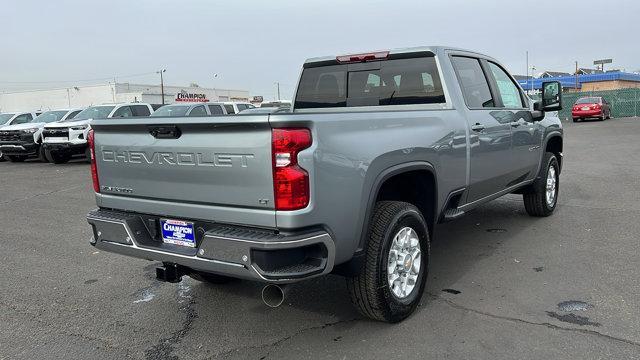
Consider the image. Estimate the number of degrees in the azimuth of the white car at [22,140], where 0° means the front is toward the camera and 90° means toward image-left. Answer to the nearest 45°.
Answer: approximately 45°

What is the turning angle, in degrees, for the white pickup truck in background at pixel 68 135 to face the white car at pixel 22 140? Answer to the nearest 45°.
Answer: approximately 90° to its right

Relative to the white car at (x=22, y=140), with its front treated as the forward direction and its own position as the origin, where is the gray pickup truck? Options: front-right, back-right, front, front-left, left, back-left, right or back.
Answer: front-left

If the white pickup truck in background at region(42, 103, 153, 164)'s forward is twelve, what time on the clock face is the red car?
The red car is roughly at 7 o'clock from the white pickup truck in background.

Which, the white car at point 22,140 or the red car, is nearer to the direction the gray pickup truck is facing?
the red car

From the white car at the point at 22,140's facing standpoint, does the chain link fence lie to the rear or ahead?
to the rear

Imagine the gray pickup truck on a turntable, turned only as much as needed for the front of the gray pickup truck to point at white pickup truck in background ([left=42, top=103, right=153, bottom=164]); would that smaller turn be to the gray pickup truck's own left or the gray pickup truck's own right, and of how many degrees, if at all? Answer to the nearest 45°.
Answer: approximately 90° to the gray pickup truck's own left

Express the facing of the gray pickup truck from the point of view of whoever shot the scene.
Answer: facing away from the viewer and to the right of the viewer

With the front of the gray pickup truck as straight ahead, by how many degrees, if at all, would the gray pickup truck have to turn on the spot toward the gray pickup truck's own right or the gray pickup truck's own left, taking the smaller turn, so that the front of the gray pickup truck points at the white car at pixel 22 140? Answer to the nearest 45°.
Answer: approximately 90° to the gray pickup truck's own left

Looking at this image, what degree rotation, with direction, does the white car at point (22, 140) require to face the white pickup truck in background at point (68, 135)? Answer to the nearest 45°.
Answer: approximately 90° to its left

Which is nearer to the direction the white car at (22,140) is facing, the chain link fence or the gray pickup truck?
the gray pickup truck

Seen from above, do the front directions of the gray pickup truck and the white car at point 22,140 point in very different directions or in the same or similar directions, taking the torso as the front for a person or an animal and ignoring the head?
very different directions

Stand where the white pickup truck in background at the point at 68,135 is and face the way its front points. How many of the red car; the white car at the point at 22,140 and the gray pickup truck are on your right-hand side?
1
